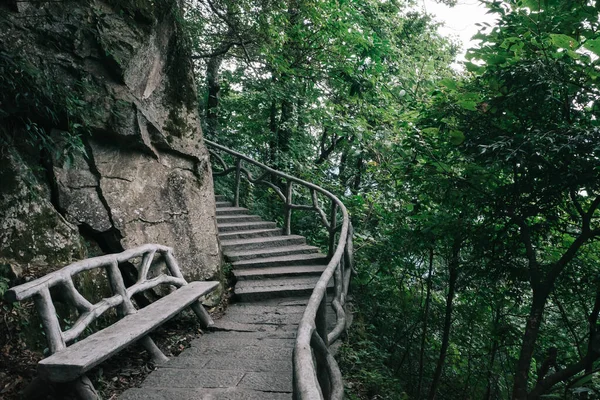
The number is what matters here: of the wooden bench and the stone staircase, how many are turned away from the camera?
0

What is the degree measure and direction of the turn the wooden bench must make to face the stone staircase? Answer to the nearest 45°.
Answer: approximately 90° to its left

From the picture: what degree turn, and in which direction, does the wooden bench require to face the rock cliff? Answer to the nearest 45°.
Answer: approximately 135° to its left

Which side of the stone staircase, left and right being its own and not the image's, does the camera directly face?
front

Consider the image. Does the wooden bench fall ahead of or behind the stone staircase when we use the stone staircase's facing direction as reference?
ahead

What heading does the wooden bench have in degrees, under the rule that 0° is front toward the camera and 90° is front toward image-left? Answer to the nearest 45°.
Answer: approximately 315°
